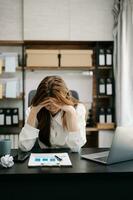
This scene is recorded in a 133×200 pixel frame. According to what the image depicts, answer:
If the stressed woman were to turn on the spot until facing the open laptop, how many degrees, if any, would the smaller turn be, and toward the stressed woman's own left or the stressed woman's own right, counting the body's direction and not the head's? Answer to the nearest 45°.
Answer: approximately 45° to the stressed woman's own left

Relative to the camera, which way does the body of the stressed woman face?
toward the camera

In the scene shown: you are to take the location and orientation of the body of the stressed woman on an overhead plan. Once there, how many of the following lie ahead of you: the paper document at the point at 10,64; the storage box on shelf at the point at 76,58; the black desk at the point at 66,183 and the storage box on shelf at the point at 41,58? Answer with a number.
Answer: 1

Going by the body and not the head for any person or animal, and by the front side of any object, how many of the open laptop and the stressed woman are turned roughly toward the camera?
1

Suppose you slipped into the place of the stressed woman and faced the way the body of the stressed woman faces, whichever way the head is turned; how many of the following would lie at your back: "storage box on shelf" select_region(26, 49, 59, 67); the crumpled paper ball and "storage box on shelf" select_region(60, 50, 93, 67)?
2

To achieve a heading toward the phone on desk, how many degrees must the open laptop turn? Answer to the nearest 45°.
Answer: approximately 45° to its left

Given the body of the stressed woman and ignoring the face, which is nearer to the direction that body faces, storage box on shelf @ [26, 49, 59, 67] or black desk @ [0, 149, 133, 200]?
the black desk

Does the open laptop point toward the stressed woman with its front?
yes

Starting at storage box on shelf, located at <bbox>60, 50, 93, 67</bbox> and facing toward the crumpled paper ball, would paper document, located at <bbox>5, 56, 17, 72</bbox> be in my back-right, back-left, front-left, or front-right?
front-right

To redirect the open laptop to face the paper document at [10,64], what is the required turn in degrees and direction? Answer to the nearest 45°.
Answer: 0° — it already faces it

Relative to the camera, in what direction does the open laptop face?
facing away from the viewer and to the left of the viewer

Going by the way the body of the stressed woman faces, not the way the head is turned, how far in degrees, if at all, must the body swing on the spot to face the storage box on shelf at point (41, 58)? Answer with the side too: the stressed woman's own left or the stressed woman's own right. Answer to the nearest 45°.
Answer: approximately 180°

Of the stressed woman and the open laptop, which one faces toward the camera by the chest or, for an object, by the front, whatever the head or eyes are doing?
the stressed woman

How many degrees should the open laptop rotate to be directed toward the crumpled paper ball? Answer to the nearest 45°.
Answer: approximately 45° to its left

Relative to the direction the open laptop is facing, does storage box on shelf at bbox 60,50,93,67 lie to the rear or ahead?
ahead
